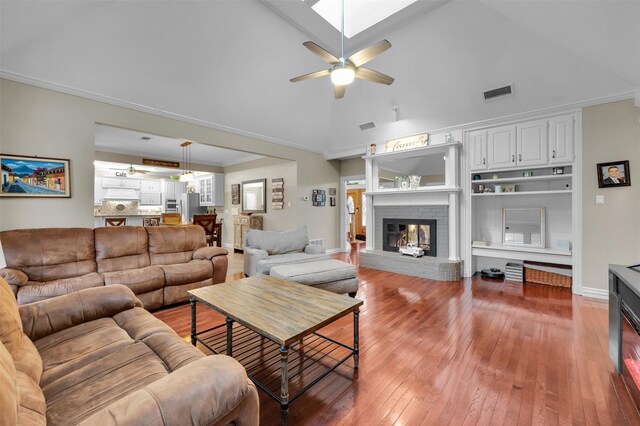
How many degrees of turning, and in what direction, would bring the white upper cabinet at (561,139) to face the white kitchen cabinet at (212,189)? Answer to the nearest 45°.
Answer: approximately 90° to its right

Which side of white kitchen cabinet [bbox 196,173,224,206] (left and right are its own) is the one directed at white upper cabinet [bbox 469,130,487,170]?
left

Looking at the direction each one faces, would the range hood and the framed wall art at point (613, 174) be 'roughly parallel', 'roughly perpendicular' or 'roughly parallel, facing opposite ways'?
roughly perpendicular

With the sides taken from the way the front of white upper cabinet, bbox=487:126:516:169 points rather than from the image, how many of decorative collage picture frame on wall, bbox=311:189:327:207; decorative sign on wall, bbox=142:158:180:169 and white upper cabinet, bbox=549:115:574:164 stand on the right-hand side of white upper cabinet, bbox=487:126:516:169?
2

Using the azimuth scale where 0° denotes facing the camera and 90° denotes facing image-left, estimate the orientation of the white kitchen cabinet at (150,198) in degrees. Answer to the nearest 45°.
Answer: approximately 0°

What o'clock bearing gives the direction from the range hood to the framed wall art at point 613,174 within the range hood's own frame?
The framed wall art is roughly at 11 o'clock from the range hood.
